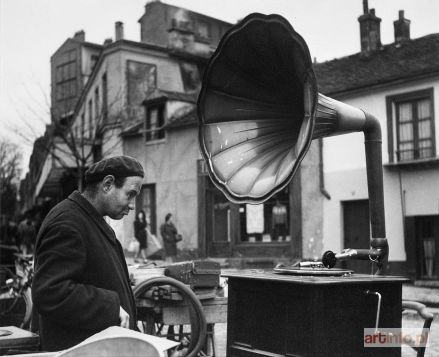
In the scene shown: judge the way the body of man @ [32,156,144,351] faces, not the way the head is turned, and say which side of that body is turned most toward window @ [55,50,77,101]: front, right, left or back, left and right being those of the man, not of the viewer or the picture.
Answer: left

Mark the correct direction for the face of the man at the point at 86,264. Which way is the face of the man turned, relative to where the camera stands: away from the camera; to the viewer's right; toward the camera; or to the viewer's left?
to the viewer's right

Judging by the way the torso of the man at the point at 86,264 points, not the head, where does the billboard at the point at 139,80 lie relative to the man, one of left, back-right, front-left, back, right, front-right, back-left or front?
left

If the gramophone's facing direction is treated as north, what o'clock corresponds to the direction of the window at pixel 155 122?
The window is roughly at 4 o'clock from the gramophone.

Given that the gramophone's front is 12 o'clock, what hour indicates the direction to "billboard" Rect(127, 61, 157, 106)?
The billboard is roughly at 4 o'clock from the gramophone.

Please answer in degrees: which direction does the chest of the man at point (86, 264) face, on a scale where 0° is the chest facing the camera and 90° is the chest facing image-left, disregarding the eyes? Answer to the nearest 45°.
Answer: approximately 270°

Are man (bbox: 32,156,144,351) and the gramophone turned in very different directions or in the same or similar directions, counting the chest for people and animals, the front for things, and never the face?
very different directions

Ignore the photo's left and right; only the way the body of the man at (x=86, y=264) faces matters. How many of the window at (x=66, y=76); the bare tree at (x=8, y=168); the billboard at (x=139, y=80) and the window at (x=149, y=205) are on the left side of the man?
4

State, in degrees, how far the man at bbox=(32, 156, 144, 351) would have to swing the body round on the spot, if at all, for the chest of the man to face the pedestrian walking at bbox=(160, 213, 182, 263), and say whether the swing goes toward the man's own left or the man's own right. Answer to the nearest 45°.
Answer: approximately 90° to the man's own left

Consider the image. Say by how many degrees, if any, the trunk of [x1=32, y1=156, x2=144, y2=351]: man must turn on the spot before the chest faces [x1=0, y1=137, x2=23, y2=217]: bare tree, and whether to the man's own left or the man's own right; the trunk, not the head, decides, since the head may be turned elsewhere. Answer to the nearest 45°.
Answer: approximately 90° to the man's own left

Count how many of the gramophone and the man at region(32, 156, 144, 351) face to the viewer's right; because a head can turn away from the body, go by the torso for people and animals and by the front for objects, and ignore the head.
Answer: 1

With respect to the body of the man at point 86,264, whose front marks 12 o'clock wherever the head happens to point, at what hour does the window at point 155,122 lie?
The window is roughly at 9 o'clock from the man.

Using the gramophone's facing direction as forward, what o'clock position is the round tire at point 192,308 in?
The round tire is roughly at 3 o'clock from the gramophone.
